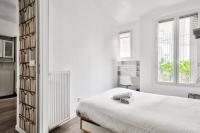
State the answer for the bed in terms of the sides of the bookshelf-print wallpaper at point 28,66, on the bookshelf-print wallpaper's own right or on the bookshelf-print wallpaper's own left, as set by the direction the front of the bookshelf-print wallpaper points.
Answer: on the bookshelf-print wallpaper's own left

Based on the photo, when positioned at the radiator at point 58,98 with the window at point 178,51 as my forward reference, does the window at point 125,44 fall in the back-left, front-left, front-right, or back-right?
front-left

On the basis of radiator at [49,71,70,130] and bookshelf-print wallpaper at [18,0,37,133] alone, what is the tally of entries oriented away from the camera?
0

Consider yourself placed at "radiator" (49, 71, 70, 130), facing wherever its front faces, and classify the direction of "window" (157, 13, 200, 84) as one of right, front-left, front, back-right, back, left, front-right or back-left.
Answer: front-left

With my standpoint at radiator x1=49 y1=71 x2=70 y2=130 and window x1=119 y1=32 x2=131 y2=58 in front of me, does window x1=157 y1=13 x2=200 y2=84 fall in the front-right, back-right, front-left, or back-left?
front-right

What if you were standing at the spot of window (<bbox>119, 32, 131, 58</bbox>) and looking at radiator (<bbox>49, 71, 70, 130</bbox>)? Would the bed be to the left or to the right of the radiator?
left

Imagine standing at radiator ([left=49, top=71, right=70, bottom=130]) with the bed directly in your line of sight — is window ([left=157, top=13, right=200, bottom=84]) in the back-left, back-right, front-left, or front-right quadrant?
front-left

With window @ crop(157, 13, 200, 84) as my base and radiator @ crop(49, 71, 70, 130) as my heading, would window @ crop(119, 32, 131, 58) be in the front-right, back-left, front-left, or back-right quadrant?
front-right

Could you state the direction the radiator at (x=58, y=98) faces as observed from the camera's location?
facing the viewer and to the right of the viewer
